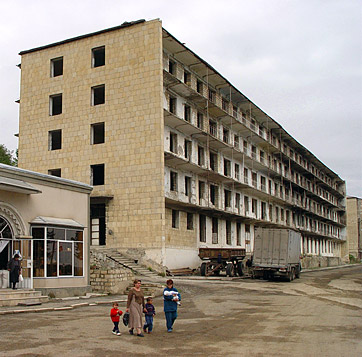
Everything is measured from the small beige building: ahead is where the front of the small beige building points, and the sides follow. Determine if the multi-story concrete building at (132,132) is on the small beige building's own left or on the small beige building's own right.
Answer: on the small beige building's own left

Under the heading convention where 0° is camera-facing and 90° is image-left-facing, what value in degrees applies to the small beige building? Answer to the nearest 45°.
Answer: approximately 315°

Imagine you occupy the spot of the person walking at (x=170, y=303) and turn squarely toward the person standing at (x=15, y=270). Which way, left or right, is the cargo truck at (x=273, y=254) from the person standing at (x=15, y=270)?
right
